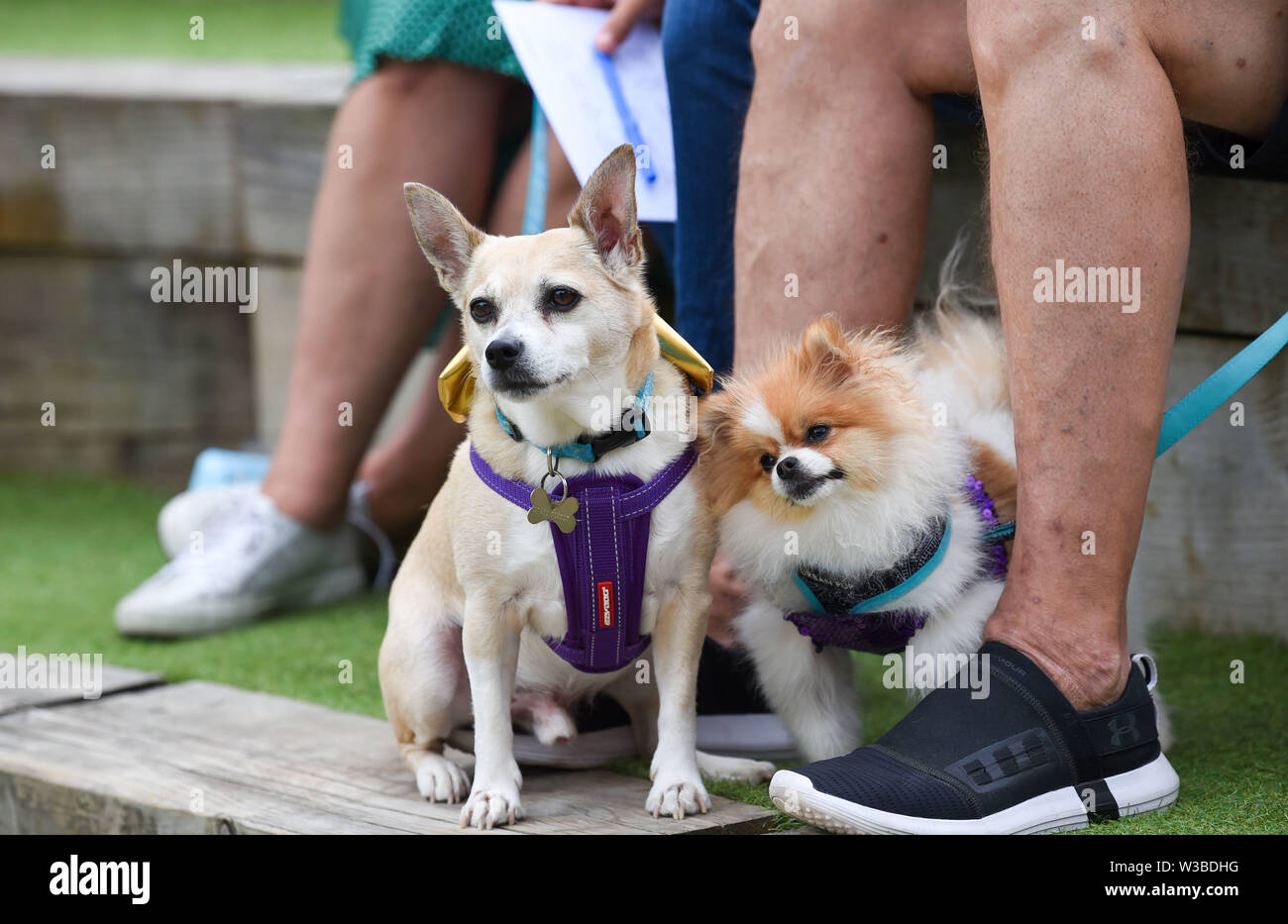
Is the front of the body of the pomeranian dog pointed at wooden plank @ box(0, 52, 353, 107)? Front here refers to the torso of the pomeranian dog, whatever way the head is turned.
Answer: no

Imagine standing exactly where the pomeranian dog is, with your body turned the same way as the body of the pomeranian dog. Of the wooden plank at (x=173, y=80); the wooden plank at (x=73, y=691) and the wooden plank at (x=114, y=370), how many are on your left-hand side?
0

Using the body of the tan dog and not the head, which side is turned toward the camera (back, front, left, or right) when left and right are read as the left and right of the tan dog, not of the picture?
front

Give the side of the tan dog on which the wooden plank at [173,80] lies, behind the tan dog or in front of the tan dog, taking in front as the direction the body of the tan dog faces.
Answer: behind

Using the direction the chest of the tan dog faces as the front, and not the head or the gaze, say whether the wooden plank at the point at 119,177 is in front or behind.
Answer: behind

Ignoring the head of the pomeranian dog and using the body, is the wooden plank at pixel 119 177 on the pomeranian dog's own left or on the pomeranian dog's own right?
on the pomeranian dog's own right

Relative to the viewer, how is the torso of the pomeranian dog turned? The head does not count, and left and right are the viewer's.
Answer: facing the viewer and to the left of the viewer

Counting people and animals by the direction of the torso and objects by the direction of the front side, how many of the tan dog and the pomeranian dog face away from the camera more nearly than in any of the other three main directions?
0

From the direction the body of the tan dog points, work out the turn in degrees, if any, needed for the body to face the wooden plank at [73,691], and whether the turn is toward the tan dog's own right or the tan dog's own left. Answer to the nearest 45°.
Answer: approximately 135° to the tan dog's own right

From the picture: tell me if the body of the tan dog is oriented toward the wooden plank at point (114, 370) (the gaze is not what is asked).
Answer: no

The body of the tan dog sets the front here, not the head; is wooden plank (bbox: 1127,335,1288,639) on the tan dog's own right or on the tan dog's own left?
on the tan dog's own left
